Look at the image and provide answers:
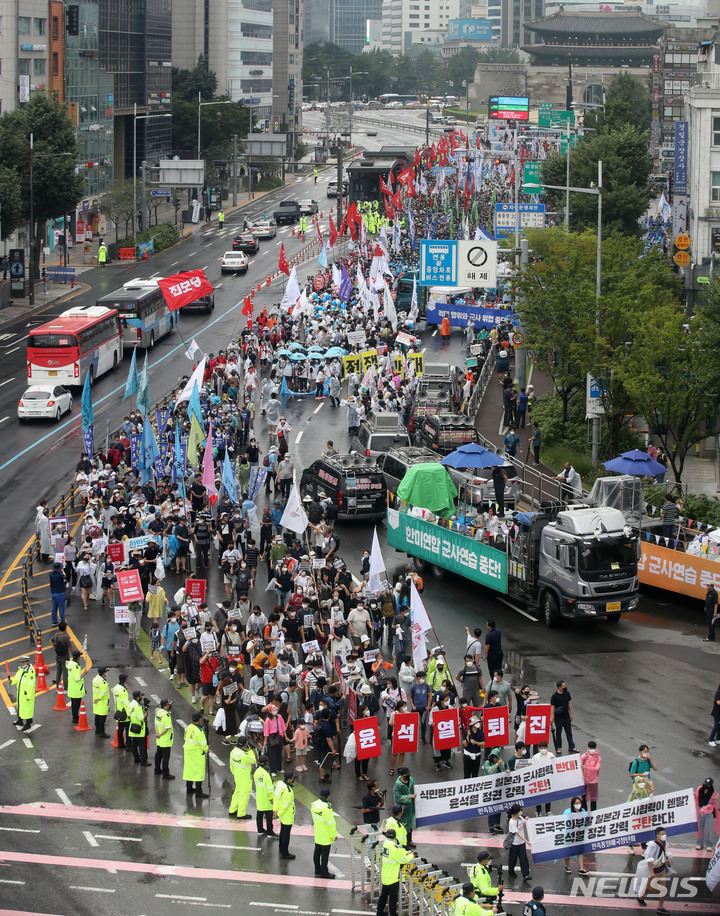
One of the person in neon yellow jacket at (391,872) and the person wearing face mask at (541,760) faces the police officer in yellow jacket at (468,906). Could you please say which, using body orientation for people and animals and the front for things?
the person wearing face mask

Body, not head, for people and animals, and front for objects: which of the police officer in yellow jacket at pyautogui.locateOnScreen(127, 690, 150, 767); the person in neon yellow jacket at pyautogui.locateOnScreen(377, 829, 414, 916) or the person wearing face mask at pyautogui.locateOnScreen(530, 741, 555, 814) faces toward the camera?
the person wearing face mask

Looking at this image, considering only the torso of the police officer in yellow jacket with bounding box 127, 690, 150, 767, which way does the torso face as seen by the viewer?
to the viewer's right

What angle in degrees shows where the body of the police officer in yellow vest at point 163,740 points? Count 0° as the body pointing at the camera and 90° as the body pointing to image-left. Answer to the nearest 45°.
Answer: approximately 270°

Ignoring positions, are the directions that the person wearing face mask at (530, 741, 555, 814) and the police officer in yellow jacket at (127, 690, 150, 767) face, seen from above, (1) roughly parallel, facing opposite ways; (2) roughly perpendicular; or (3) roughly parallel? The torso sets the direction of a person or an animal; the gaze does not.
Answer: roughly perpendicular

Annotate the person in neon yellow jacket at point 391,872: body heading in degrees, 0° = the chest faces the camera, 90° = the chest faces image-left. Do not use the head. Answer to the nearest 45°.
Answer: approximately 225°

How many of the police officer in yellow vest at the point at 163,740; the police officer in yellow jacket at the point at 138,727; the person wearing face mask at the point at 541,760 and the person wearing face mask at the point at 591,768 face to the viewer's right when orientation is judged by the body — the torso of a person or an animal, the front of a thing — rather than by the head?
2

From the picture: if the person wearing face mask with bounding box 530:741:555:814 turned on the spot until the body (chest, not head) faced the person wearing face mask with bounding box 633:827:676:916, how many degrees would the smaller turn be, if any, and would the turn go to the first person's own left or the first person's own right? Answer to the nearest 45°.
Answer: approximately 45° to the first person's own left

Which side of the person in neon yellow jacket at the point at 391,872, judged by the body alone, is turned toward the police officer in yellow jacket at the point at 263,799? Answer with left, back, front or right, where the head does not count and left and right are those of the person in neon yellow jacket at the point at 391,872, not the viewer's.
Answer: left

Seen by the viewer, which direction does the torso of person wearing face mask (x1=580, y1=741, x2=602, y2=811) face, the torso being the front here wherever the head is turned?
toward the camera

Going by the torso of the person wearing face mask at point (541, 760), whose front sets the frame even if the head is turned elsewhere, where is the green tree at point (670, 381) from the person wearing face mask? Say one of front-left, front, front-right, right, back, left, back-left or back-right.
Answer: back
